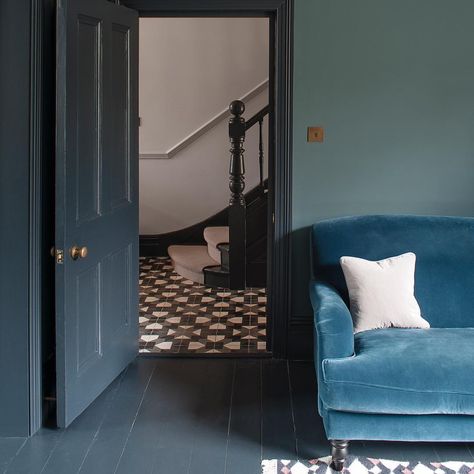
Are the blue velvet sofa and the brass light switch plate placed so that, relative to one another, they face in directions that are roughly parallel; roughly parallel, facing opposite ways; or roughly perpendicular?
roughly parallel

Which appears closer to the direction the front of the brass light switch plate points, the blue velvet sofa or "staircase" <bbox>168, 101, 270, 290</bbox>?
the blue velvet sofa

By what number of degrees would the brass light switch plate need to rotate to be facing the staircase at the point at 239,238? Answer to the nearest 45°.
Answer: approximately 180°

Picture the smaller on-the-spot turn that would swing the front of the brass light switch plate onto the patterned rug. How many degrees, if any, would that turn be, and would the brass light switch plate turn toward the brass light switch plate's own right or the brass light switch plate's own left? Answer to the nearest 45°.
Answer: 0° — it already faces it

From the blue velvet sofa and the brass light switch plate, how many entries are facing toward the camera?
2

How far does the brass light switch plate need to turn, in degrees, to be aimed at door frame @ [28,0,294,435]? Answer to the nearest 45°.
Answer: approximately 90° to its right

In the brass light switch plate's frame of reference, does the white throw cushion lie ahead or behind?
ahead

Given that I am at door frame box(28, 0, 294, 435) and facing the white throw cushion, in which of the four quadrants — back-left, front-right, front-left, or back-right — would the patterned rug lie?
front-right

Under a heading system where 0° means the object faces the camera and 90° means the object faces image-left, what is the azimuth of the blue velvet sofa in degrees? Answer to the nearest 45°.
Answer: approximately 0°

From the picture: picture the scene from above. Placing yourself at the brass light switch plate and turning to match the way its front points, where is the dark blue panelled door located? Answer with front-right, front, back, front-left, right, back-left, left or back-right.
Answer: front-right

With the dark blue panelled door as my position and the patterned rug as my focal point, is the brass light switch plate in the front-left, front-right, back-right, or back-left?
front-left

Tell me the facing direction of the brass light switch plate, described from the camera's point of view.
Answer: facing the viewer

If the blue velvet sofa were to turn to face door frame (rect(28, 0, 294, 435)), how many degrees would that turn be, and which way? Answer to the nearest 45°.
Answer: approximately 135° to its right
